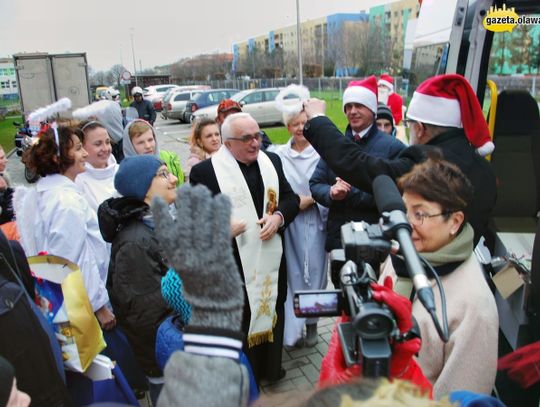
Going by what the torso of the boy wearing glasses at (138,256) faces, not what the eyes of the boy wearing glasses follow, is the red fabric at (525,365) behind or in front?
in front

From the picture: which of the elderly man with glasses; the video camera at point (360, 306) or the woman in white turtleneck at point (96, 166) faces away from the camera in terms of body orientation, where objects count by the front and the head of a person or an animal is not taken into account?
the video camera

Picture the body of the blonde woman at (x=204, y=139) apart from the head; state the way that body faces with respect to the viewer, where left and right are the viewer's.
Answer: facing the viewer and to the right of the viewer

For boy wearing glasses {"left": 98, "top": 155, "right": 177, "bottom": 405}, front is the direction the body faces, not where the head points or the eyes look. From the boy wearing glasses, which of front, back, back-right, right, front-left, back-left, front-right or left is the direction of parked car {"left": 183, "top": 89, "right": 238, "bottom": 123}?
left

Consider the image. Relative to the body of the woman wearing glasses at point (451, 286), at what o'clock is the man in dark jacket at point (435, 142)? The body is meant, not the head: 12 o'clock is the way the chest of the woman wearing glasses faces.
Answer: The man in dark jacket is roughly at 3 o'clock from the woman wearing glasses.

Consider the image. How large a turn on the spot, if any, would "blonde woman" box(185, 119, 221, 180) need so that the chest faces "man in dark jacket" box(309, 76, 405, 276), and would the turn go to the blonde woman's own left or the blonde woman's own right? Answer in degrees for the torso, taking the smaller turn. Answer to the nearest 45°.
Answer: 0° — they already face them

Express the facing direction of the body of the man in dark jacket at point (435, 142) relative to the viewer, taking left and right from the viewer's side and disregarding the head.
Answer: facing away from the viewer and to the left of the viewer

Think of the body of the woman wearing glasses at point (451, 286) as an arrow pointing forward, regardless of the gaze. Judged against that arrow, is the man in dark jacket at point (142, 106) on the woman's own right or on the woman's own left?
on the woman's own right

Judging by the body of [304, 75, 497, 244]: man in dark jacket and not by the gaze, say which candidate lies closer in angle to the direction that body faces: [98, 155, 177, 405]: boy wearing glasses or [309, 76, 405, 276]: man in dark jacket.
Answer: the man in dark jacket

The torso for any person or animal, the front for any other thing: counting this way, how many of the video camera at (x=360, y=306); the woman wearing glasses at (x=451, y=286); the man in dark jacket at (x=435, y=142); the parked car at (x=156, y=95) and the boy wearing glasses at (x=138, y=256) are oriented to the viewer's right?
1

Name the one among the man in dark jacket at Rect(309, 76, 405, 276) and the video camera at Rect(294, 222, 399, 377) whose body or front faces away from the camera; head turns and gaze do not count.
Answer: the video camera

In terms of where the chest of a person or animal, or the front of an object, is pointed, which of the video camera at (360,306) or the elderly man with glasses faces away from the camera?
the video camera

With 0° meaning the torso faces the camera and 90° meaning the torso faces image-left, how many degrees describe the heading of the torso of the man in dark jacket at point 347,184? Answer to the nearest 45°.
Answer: approximately 45°

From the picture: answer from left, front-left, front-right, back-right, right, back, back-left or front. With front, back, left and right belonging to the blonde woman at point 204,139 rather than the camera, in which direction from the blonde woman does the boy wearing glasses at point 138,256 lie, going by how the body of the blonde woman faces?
front-right

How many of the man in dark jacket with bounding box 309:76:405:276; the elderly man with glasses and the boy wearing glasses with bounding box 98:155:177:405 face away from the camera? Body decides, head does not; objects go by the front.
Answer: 0

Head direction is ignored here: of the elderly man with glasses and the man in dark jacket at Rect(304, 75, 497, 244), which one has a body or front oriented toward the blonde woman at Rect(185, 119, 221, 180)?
the man in dark jacket

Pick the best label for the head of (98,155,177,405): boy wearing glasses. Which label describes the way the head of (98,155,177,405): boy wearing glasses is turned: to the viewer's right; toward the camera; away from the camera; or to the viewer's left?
to the viewer's right

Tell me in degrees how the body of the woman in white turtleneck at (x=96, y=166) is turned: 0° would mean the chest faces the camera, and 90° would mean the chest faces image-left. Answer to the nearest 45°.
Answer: approximately 315°
